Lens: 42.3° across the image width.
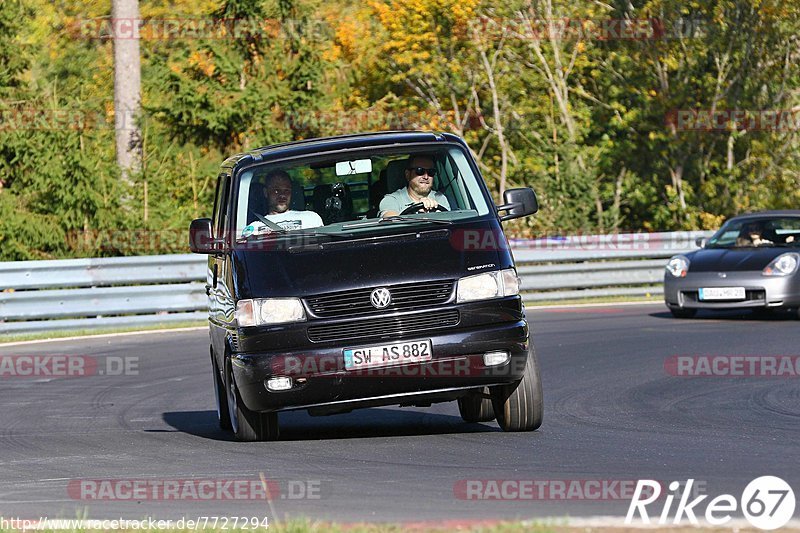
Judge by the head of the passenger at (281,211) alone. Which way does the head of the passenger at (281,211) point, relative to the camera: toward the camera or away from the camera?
toward the camera

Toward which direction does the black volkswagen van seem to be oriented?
toward the camera

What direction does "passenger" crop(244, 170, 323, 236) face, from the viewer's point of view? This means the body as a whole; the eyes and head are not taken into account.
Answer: toward the camera

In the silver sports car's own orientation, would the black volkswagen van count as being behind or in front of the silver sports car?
in front

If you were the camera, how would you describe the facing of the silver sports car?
facing the viewer and to the left of the viewer

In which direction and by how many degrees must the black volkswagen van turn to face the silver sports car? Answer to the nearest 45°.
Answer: approximately 135° to its left

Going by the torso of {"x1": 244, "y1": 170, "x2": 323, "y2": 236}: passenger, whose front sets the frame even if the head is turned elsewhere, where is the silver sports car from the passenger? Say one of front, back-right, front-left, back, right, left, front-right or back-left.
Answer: back-left

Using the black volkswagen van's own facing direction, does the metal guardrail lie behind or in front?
behind
